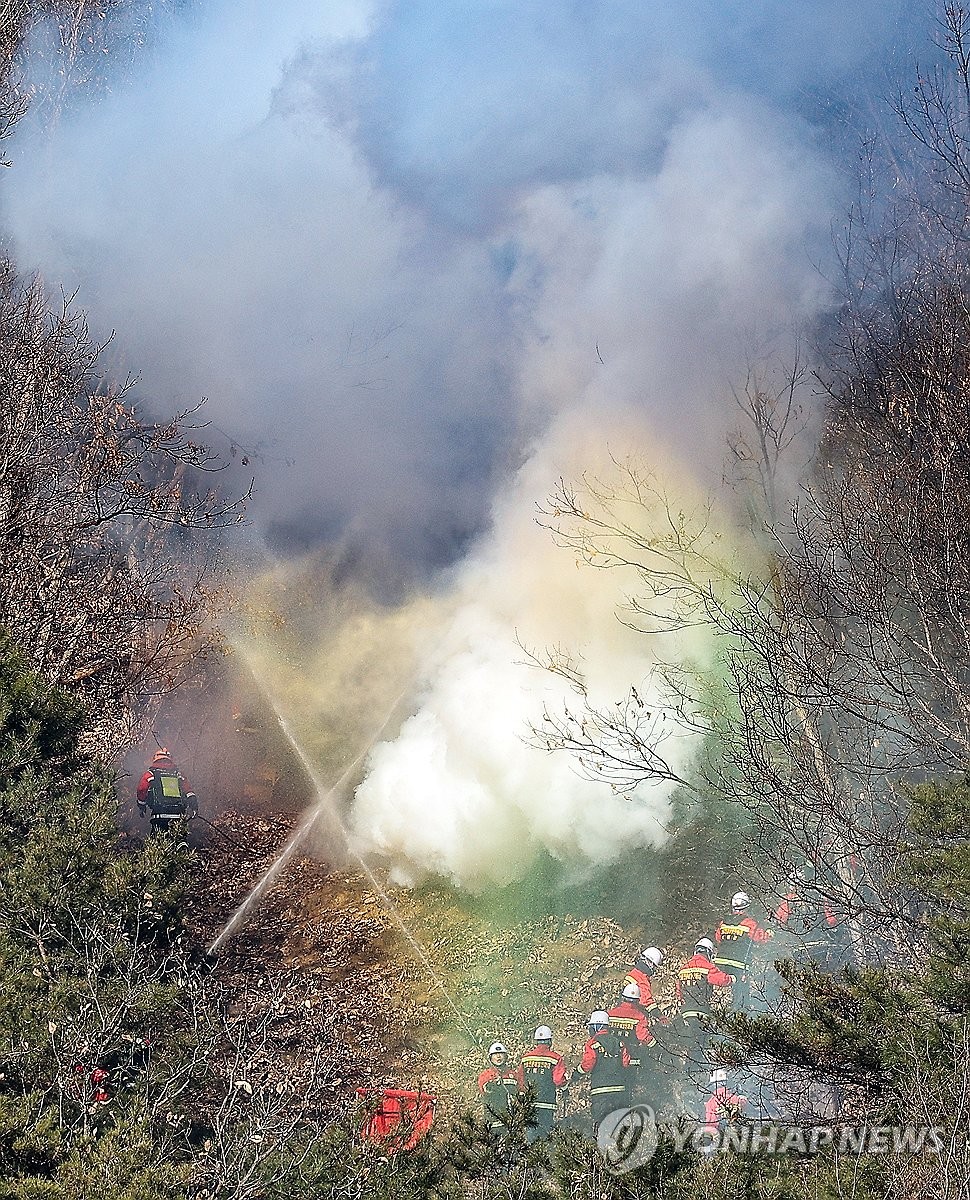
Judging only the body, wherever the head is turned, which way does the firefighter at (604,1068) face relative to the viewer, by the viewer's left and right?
facing away from the viewer and to the left of the viewer
